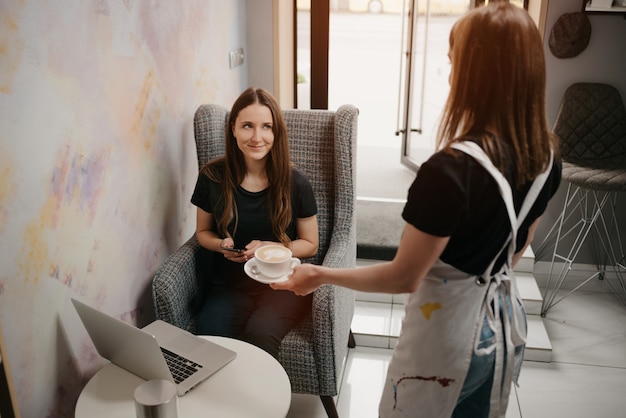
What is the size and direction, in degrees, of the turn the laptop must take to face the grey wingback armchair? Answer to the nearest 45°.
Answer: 0° — it already faces it

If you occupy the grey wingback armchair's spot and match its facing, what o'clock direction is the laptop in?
The laptop is roughly at 12 o'clock from the grey wingback armchair.

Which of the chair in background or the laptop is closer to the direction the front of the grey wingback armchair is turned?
the laptop

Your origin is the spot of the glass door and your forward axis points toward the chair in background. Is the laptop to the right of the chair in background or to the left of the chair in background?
right

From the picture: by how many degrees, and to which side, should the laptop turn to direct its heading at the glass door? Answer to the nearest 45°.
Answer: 0° — it already faces it

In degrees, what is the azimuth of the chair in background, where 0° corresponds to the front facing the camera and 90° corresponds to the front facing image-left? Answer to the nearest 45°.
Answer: approximately 0°

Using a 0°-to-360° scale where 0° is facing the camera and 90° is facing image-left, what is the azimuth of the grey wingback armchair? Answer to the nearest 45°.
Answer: approximately 45°

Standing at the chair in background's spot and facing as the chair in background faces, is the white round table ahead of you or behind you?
ahead

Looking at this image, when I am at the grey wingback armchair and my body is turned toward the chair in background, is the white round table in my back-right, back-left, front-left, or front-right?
back-right

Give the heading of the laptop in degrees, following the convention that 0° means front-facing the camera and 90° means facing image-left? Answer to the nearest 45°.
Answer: approximately 225°

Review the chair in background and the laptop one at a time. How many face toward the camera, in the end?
1

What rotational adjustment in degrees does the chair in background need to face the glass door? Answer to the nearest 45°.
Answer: approximately 135° to its right

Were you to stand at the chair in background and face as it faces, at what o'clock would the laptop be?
The laptop is roughly at 1 o'clock from the chair in background.

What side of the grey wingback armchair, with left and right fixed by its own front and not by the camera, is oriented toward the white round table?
front
